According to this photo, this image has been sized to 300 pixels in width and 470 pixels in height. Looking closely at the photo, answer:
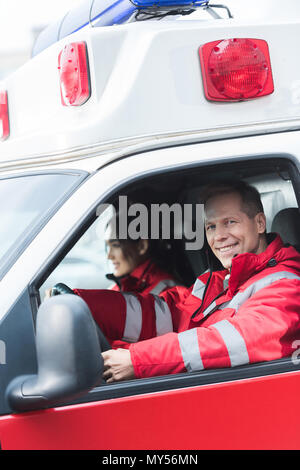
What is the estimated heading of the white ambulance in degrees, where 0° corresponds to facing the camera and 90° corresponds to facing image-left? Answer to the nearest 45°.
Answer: approximately 45°
